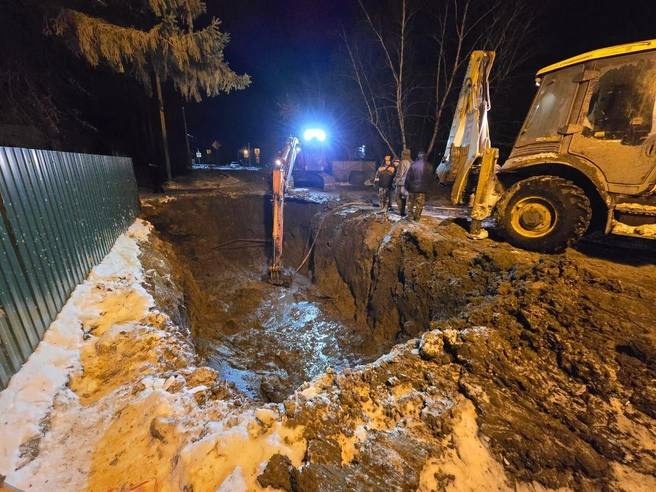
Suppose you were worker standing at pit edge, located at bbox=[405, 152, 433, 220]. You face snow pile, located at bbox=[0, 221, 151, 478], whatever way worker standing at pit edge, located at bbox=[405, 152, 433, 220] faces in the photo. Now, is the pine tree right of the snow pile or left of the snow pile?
right

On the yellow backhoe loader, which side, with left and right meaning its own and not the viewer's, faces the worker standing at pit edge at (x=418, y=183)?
back

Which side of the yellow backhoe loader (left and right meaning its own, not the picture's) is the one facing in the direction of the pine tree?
back

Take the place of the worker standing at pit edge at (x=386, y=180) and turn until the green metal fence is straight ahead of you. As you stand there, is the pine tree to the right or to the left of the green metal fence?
right

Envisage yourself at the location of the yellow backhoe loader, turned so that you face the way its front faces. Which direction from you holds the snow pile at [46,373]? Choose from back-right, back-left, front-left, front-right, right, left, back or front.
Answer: back-right

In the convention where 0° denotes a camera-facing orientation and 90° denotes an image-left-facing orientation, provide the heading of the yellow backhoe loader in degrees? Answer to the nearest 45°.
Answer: approximately 270°

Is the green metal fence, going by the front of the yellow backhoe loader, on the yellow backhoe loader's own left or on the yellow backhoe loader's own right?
on the yellow backhoe loader's own right

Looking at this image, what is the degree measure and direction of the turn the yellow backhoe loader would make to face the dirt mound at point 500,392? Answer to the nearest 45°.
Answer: approximately 90° to its right
